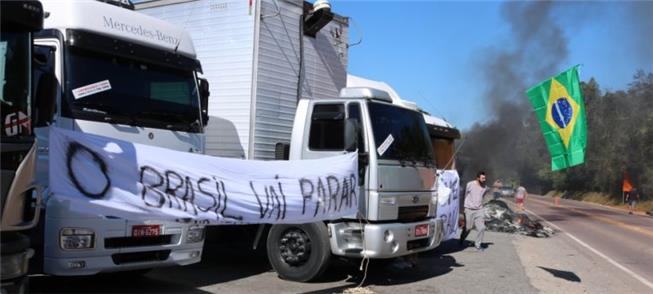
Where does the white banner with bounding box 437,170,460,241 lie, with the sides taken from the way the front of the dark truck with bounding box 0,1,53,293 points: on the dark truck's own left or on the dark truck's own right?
on the dark truck's own left

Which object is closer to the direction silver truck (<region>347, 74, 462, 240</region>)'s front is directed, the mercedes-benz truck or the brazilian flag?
the brazilian flag

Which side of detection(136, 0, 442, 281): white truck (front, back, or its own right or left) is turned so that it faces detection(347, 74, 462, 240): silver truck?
left

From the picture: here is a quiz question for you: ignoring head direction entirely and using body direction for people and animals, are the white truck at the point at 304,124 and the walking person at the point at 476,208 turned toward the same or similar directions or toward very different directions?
same or similar directions

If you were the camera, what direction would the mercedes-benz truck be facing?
facing the viewer and to the right of the viewer

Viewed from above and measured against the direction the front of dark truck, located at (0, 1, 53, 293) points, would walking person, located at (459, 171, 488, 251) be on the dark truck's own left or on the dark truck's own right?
on the dark truck's own left
